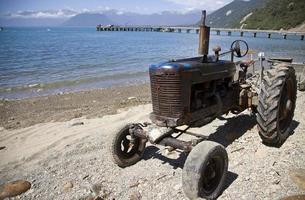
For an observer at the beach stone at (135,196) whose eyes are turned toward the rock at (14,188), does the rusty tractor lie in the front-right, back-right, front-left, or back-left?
back-right

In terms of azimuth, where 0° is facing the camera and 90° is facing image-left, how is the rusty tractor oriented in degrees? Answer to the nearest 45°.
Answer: approximately 45°

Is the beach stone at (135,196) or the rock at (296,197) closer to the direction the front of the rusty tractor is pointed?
the beach stone

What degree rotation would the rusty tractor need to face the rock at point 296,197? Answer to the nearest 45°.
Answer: approximately 90° to its left

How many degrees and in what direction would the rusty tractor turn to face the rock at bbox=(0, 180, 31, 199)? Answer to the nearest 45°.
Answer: approximately 45° to its right

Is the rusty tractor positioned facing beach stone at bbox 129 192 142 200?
yes

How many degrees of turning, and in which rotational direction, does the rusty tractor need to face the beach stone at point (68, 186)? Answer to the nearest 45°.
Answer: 0° — it already faces it
